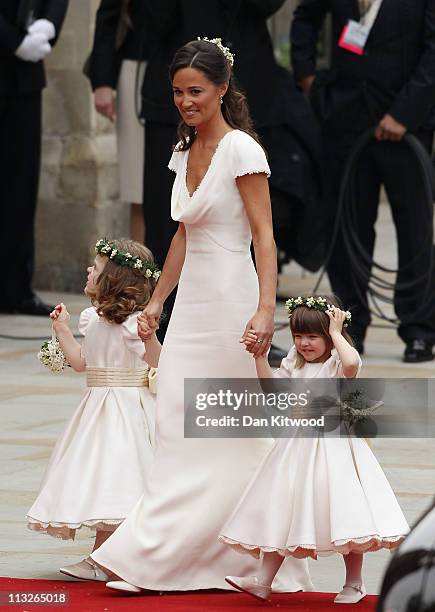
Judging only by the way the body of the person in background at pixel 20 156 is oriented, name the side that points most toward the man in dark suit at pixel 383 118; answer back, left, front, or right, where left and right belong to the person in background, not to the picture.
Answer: front

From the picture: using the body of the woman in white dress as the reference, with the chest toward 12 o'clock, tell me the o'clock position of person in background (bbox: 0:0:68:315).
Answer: The person in background is roughly at 4 o'clock from the woman in white dress.

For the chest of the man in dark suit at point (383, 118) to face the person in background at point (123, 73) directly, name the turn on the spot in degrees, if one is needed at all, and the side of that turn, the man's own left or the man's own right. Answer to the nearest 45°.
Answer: approximately 90° to the man's own right

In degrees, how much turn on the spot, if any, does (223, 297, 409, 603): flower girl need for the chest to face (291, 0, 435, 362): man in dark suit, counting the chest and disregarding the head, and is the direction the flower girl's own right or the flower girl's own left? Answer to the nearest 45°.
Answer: approximately 135° to the flower girl's own right

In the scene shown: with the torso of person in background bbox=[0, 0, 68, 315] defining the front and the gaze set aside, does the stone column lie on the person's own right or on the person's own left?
on the person's own left

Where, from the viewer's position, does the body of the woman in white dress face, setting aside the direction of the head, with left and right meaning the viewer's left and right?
facing the viewer and to the left of the viewer

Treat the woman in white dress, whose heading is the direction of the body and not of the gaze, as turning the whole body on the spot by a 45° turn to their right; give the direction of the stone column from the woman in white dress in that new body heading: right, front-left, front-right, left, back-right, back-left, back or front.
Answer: right

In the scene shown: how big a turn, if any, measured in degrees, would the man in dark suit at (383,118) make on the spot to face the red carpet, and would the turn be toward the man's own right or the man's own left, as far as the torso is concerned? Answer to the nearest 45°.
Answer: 0° — they already face it

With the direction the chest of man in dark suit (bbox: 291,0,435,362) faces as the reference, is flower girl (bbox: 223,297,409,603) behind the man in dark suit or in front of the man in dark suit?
in front

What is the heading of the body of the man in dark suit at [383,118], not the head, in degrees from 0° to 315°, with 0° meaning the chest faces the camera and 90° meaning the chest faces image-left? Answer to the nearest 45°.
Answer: approximately 0°
